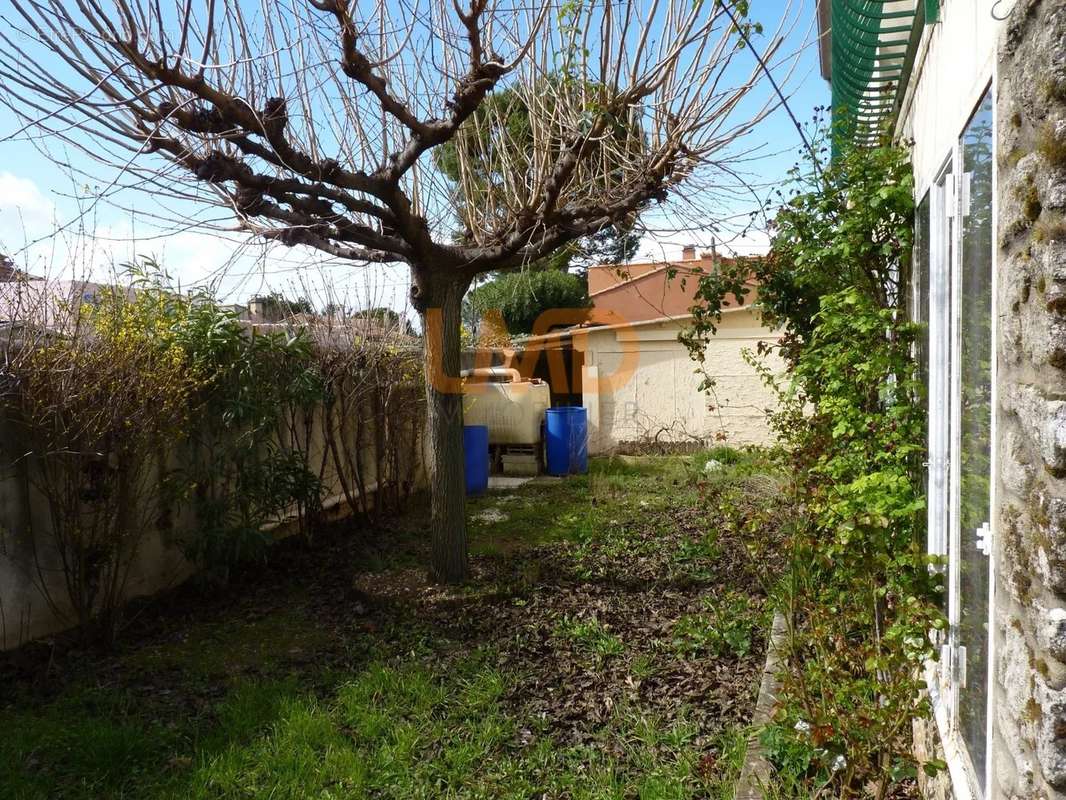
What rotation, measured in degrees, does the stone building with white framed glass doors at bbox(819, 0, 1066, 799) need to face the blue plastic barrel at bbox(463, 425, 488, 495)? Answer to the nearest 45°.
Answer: approximately 45° to its right

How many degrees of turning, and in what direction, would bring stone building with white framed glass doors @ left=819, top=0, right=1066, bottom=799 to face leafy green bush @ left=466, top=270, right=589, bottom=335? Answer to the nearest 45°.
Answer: approximately 45° to its right

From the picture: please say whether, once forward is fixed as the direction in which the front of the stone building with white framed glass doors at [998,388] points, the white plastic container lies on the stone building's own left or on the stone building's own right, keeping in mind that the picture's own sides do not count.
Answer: on the stone building's own right

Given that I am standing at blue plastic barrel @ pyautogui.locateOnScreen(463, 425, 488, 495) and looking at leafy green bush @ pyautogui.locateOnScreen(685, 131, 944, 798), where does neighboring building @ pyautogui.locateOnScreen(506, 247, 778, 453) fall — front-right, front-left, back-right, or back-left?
back-left

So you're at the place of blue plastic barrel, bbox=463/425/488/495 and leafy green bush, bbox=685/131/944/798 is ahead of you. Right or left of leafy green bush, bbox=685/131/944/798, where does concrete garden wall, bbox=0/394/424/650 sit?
right

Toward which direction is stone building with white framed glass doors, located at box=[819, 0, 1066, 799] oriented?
to the viewer's left

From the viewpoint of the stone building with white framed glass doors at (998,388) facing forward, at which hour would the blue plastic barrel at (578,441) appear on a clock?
The blue plastic barrel is roughly at 2 o'clock from the stone building with white framed glass doors.
